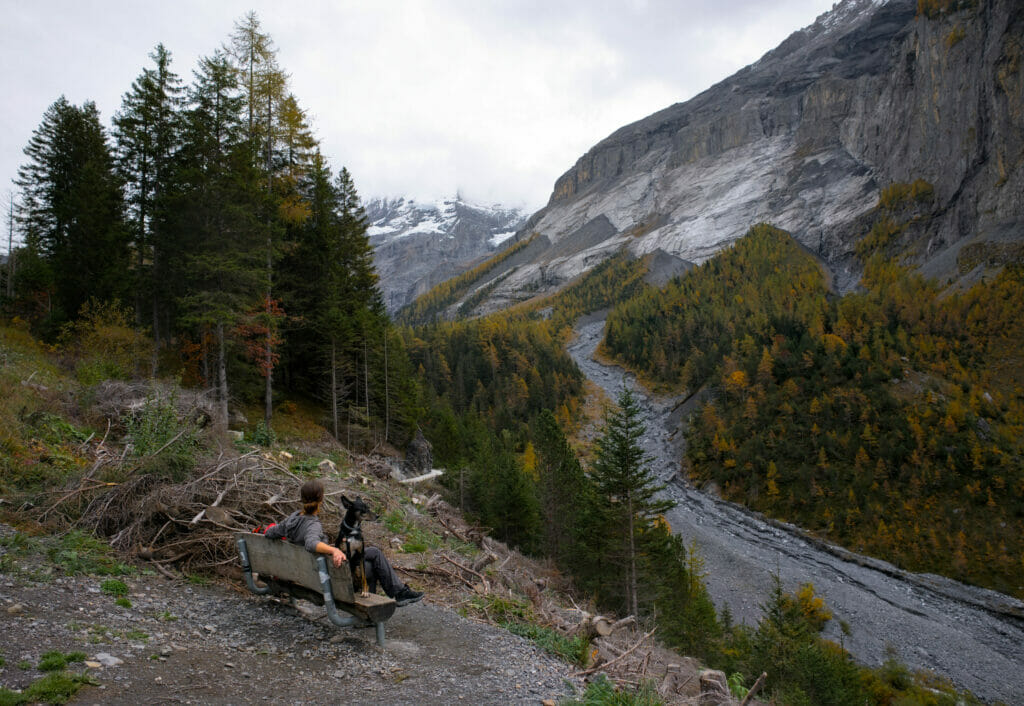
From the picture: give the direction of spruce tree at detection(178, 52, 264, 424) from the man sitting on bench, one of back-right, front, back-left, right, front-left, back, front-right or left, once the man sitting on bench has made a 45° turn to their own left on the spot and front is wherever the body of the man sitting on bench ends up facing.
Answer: front

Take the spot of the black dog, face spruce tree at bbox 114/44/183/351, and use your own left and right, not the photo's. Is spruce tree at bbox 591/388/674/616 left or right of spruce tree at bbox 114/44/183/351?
right

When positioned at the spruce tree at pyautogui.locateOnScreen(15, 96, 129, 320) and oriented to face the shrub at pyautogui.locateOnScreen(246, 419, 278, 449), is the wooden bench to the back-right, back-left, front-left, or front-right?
front-right

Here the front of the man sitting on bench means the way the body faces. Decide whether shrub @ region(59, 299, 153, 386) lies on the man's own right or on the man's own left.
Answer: on the man's own left

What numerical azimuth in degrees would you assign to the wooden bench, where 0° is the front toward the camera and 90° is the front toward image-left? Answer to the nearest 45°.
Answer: approximately 225°

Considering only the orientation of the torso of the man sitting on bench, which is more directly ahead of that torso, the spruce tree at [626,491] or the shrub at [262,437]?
the spruce tree

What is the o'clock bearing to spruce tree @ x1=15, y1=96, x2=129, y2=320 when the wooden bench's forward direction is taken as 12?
The spruce tree is roughly at 10 o'clock from the wooden bench.

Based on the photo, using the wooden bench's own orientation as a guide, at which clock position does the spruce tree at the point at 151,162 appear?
The spruce tree is roughly at 10 o'clock from the wooden bench.

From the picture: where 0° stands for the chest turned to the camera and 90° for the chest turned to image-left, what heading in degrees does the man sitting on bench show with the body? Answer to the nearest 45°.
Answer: approximately 225°

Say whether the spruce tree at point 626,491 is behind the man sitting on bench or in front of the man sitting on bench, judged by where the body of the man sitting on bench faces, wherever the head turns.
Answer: in front

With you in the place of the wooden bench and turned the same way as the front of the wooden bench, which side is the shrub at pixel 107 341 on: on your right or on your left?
on your left
